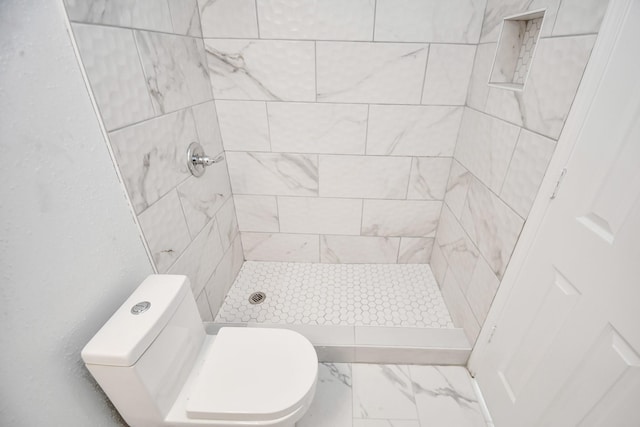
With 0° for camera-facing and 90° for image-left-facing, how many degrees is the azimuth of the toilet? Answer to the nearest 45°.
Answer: approximately 270°
